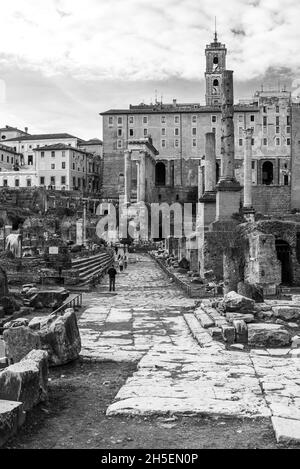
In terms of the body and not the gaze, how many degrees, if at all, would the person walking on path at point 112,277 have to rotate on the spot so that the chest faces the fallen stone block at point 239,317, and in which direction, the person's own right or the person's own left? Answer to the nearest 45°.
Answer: approximately 180°

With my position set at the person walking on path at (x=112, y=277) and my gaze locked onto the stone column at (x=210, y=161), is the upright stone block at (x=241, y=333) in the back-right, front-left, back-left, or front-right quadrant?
back-right

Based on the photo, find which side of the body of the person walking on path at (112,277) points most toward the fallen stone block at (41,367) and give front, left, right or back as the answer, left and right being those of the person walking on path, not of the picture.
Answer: back

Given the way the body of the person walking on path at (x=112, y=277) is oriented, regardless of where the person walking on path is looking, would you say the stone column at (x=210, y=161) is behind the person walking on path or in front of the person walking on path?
in front

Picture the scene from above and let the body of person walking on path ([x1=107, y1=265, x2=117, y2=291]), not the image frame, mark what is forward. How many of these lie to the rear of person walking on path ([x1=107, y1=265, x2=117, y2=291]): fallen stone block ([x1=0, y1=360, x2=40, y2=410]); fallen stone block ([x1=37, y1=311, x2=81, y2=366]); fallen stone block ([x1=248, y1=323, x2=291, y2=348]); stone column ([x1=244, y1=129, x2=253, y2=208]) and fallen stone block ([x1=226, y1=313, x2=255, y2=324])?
4

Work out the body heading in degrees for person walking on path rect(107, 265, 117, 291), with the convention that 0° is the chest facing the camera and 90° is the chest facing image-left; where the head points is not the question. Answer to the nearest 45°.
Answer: approximately 180°

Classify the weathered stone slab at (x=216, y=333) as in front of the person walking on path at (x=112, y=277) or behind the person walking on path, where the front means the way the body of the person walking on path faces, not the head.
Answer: behind

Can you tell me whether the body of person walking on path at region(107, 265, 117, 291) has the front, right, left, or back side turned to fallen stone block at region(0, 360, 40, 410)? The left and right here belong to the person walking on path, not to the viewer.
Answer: back

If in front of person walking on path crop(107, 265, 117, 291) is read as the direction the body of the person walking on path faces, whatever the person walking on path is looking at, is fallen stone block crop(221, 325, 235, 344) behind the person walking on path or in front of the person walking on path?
behind

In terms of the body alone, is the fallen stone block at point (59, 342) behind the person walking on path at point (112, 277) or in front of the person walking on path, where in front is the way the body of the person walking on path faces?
behind

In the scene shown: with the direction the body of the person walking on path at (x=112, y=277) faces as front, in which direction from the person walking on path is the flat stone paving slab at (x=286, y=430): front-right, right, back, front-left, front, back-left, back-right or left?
back

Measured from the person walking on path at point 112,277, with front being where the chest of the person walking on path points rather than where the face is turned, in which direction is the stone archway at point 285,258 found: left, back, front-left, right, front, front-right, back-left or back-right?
right

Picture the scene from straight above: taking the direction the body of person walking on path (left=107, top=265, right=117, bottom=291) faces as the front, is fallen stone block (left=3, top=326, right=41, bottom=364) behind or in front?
behind

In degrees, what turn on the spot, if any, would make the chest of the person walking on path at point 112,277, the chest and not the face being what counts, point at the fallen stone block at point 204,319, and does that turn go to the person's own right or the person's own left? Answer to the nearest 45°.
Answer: approximately 180°

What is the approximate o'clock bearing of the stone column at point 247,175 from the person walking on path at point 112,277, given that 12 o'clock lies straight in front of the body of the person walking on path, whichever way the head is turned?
The stone column is roughly at 1 o'clock from the person walking on path.

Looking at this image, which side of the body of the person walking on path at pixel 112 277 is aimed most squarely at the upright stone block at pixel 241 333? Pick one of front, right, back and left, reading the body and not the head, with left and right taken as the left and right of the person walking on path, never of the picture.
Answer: back
